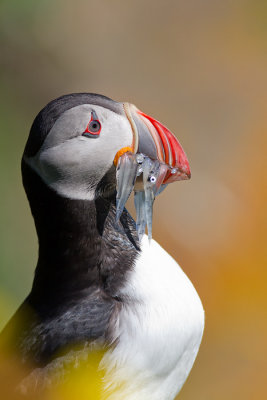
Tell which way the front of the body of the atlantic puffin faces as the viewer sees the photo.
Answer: to the viewer's right
